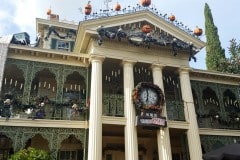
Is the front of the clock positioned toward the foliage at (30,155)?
no

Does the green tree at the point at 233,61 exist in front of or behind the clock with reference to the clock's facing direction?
behind

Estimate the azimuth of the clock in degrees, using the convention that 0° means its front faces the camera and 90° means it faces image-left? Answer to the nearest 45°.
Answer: approximately 0°

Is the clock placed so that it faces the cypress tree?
no

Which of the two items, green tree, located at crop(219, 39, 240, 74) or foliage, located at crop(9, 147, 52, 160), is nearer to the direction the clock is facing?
the foliage
